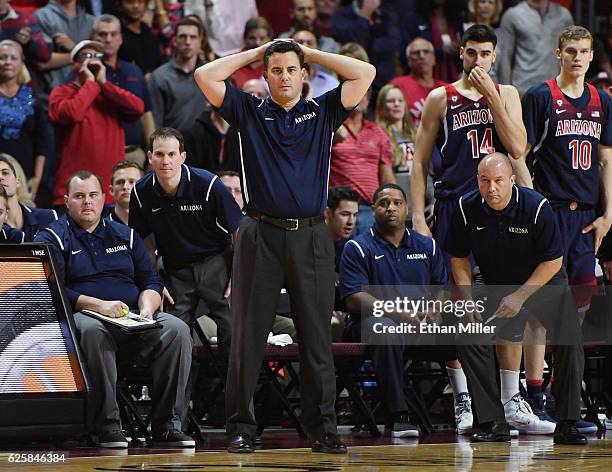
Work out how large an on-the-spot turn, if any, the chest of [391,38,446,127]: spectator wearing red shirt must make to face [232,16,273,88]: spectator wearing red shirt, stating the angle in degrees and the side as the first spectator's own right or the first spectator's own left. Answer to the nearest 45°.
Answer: approximately 90° to the first spectator's own right

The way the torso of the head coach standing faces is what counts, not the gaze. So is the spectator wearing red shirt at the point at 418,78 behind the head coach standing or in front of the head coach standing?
behind

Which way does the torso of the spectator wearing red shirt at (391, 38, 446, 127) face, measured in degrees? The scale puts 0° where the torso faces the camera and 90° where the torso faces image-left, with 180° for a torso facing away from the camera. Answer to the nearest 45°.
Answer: approximately 0°

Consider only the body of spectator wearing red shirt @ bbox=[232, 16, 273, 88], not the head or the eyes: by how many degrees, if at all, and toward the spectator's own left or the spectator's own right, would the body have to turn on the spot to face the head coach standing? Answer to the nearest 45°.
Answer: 0° — they already face them

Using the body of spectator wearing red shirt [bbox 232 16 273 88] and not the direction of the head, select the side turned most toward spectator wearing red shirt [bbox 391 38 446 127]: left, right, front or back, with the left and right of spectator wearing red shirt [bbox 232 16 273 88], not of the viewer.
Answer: left

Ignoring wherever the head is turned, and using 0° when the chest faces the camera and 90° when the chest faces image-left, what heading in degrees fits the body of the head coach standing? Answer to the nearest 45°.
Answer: approximately 0°
